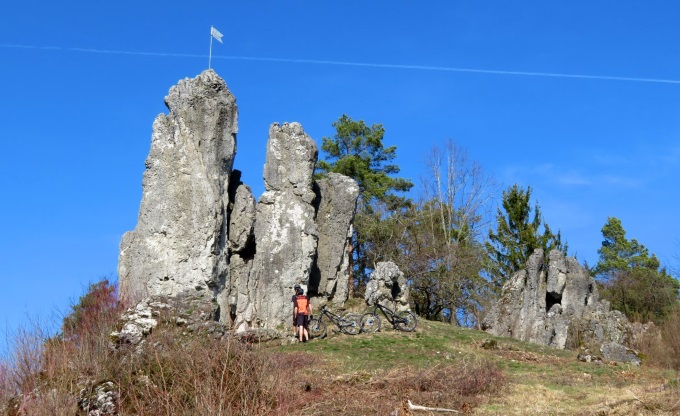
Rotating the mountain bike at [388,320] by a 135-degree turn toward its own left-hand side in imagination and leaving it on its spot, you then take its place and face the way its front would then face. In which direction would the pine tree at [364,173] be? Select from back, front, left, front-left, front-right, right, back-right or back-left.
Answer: back-left

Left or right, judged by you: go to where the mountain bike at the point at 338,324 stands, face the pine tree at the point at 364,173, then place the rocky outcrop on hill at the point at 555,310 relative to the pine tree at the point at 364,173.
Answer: right

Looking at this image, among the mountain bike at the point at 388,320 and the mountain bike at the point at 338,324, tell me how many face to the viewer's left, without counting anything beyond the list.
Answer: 2

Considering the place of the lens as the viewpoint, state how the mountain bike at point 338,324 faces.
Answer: facing to the left of the viewer

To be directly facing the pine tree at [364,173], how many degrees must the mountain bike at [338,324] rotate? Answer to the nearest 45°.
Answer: approximately 90° to its right

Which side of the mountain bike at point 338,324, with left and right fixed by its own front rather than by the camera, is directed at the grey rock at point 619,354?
back

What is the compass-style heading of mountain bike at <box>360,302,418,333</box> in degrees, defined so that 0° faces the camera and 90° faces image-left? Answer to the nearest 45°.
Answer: approximately 90°
